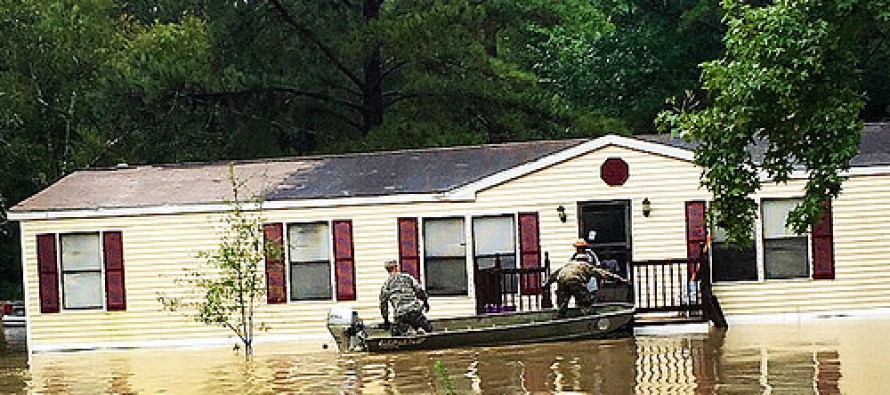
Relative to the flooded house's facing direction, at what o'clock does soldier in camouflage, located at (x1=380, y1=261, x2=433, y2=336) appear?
The soldier in camouflage is roughly at 12 o'clock from the flooded house.

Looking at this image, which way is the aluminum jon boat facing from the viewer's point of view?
to the viewer's right

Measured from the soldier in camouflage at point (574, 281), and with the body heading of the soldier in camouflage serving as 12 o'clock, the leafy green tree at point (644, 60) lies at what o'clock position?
The leafy green tree is roughly at 12 o'clock from the soldier in camouflage.

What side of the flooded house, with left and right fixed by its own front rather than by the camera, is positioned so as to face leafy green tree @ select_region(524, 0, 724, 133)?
back

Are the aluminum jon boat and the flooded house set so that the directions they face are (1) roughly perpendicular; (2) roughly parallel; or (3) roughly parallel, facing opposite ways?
roughly perpendicular

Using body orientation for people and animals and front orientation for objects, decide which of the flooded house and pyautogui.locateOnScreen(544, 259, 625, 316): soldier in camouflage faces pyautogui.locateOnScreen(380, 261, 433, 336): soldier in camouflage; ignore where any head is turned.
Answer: the flooded house

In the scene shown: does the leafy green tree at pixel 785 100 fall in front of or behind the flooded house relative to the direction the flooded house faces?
in front

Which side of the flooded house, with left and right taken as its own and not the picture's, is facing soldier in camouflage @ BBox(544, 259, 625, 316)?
front

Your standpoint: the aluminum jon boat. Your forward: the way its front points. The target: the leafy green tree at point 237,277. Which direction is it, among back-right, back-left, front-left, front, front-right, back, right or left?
back-left

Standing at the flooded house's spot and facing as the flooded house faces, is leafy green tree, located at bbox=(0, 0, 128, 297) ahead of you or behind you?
behind

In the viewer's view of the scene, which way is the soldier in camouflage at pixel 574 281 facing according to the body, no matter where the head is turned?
away from the camera

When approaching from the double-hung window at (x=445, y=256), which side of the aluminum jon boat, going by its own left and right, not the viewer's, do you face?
left
